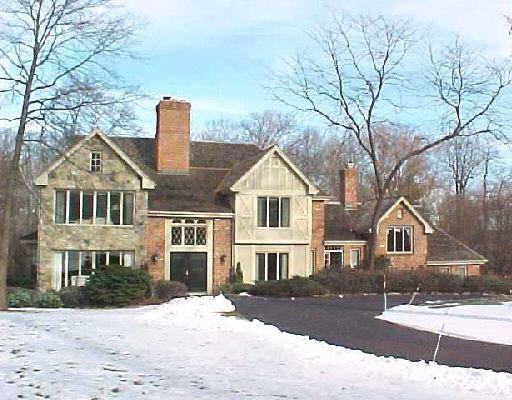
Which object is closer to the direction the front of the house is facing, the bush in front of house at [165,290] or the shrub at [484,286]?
the bush in front of house

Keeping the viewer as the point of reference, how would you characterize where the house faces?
facing the viewer

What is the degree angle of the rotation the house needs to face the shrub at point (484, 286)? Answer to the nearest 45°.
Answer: approximately 90° to its left

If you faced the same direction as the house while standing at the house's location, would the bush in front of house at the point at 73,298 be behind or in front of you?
in front

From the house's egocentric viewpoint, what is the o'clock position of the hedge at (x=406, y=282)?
The hedge is roughly at 9 o'clock from the house.

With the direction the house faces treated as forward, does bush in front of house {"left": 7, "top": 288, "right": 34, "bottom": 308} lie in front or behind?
in front

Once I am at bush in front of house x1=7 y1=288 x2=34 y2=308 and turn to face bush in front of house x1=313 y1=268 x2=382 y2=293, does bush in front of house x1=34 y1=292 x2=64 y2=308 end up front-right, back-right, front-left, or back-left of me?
front-right

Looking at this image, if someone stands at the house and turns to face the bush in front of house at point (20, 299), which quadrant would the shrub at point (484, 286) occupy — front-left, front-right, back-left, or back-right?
back-left

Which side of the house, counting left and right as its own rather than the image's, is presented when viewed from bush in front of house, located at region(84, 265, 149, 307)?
front

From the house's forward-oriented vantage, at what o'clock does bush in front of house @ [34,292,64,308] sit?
The bush in front of house is roughly at 1 o'clock from the house.

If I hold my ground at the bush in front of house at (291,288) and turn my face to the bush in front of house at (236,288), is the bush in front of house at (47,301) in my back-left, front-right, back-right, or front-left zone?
front-left

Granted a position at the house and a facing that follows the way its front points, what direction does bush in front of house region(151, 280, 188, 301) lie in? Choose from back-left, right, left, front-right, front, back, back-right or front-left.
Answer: front

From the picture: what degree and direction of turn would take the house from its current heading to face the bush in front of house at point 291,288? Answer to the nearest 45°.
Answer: approximately 45° to its left
